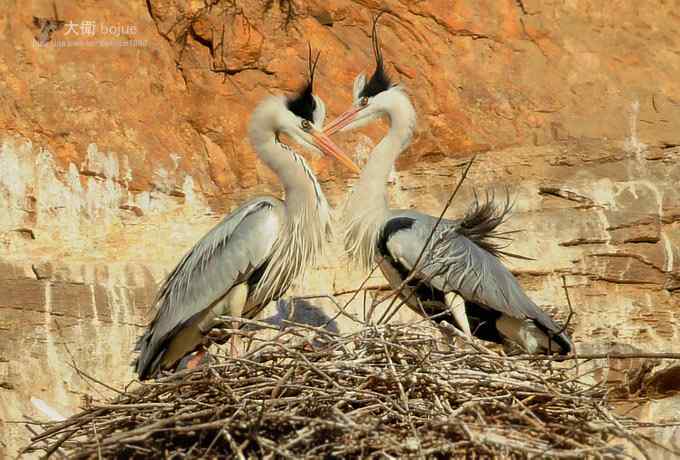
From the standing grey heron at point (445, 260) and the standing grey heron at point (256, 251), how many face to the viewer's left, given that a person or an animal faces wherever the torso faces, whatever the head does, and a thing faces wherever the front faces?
1

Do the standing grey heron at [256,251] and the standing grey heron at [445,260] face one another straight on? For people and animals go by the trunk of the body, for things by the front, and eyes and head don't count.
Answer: yes

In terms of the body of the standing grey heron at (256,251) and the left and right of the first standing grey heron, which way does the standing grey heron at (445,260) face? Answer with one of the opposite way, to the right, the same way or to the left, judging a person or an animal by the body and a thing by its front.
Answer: the opposite way

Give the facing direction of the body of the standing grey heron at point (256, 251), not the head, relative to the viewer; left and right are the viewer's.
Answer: facing to the right of the viewer

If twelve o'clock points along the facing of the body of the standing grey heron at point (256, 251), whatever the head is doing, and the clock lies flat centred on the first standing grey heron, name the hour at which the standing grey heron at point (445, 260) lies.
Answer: The standing grey heron at point (445, 260) is roughly at 12 o'clock from the standing grey heron at point (256, 251).

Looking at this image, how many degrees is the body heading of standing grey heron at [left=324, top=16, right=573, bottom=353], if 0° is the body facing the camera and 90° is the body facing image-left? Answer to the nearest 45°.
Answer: approximately 90°

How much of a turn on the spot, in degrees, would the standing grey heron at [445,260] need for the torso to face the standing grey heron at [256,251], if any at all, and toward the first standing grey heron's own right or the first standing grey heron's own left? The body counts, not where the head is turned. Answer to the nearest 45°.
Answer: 0° — it already faces it
